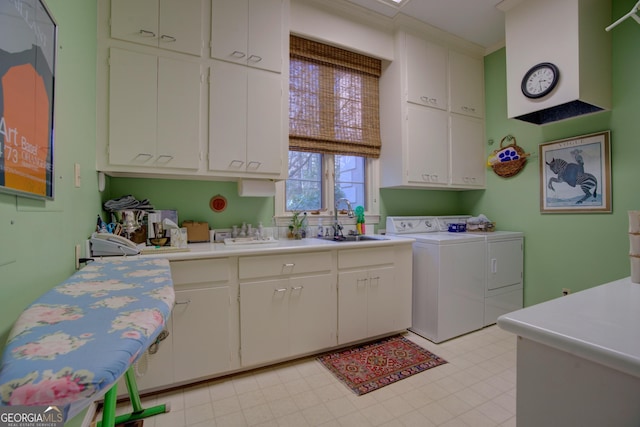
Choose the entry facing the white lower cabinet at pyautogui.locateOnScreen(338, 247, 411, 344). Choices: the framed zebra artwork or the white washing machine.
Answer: the framed zebra artwork

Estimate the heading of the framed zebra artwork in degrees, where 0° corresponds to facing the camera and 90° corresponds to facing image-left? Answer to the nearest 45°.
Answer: approximately 45°

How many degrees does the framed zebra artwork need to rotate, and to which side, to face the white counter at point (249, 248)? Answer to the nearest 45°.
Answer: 0° — it already faces it

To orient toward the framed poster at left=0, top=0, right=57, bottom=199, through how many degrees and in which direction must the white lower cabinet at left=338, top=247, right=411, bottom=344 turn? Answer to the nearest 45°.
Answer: approximately 90° to its right

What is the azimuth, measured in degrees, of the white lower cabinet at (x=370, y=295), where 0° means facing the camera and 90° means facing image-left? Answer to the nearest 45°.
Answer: approximately 315°

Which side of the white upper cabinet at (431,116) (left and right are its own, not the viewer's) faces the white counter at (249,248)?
right

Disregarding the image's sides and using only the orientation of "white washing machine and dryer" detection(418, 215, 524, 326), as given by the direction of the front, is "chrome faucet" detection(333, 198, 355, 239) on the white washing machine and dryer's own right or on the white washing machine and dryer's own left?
on the white washing machine and dryer's own right

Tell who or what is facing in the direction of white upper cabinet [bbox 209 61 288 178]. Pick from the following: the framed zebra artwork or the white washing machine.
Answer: the framed zebra artwork

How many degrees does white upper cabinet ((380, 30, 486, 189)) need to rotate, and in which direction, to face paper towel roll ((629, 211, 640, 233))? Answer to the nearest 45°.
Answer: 0° — it already faces it

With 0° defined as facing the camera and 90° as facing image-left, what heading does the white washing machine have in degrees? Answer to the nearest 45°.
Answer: approximately 315°

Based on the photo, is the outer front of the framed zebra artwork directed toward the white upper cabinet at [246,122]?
yes

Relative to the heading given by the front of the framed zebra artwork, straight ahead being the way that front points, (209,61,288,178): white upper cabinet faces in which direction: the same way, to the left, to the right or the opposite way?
to the left
